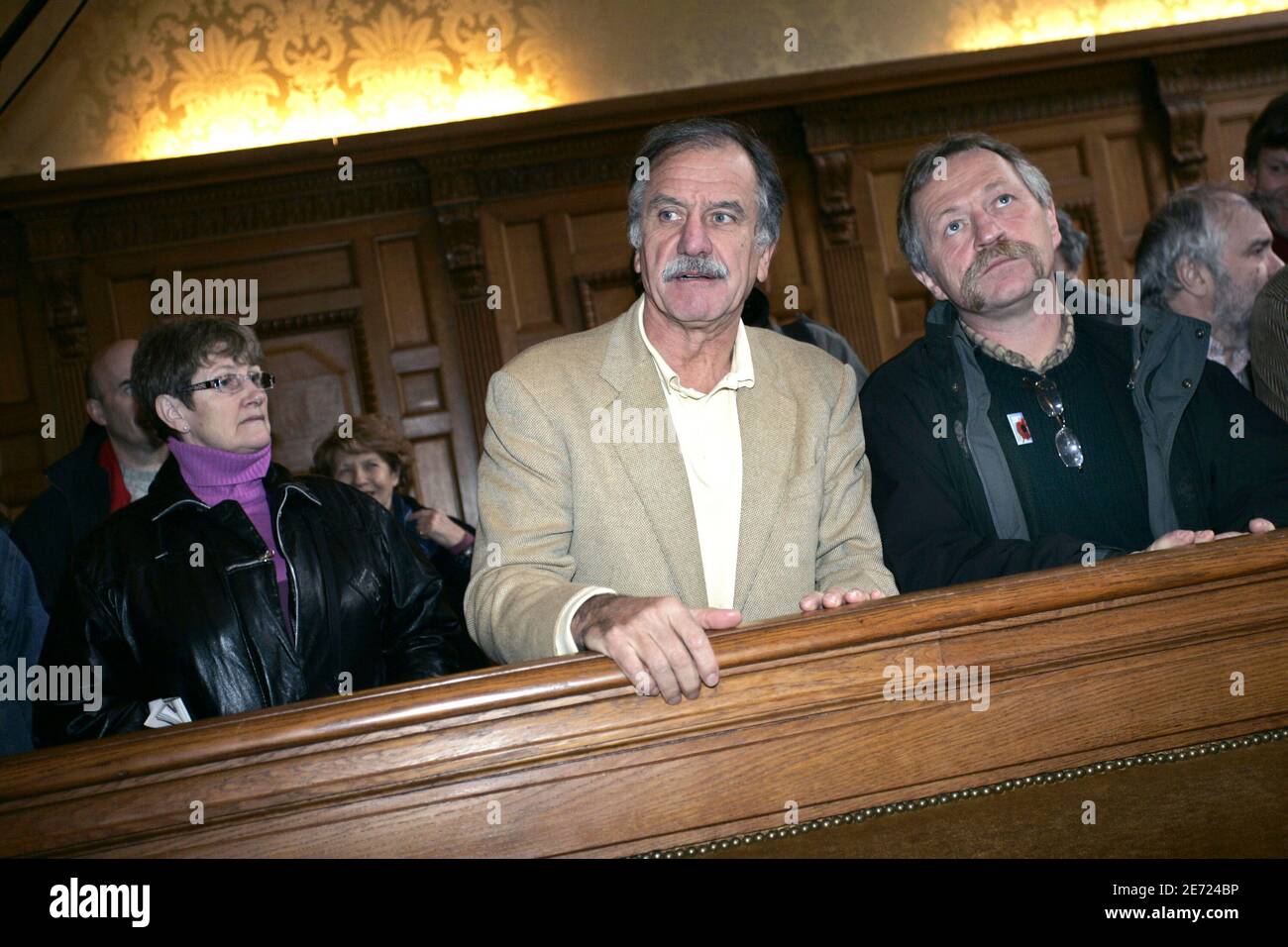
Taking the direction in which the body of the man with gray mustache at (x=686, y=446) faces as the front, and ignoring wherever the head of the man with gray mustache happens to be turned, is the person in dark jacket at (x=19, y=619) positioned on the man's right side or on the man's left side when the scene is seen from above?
on the man's right side

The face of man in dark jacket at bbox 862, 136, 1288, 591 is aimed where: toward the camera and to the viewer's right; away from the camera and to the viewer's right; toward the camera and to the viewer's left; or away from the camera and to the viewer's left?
toward the camera and to the viewer's right

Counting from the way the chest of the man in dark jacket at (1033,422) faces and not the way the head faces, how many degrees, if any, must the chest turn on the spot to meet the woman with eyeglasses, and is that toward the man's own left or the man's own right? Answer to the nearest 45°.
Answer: approximately 90° to the man's own right

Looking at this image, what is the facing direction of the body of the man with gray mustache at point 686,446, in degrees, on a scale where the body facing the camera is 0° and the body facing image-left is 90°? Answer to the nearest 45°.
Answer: approximately 0°

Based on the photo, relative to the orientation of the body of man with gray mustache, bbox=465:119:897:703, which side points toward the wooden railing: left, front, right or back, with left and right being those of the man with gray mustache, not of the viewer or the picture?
front

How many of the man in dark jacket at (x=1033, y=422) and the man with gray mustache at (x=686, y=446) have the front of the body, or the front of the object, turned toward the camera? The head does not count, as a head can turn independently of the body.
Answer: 2

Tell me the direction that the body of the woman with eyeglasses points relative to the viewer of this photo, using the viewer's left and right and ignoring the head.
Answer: facing the viewer and to the right of the viewer

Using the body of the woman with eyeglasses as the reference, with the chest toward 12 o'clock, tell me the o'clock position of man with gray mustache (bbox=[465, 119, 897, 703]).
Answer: The man with gray mustache is roughly at 12 o'clock from the woman with eyeglasses.
